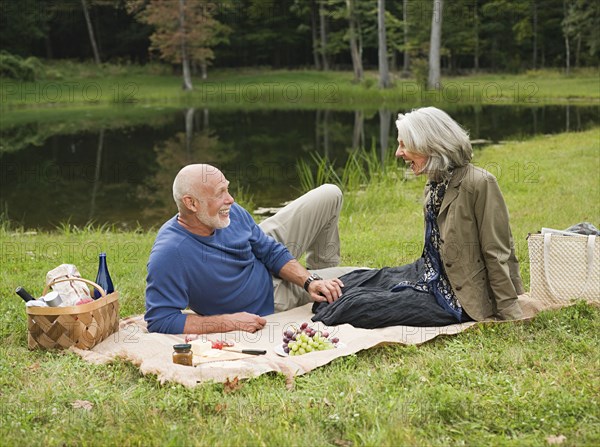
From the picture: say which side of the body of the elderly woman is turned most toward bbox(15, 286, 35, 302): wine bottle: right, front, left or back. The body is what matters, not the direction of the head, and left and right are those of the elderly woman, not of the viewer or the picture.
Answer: front

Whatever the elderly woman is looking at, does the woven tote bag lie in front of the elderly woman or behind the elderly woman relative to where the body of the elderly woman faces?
behind

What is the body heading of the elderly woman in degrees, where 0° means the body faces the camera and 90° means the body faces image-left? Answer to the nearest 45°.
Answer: approximately 90°

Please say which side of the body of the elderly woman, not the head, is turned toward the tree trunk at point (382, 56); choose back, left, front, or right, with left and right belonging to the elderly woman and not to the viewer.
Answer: right

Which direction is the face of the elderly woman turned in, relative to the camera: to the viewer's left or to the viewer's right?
to the viewer's left

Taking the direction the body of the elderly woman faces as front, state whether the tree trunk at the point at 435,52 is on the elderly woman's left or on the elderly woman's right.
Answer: on the elderly woman's right

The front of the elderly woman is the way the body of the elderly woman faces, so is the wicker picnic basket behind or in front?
in front

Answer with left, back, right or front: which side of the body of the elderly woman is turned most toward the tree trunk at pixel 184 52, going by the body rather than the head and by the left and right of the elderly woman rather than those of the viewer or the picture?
right
